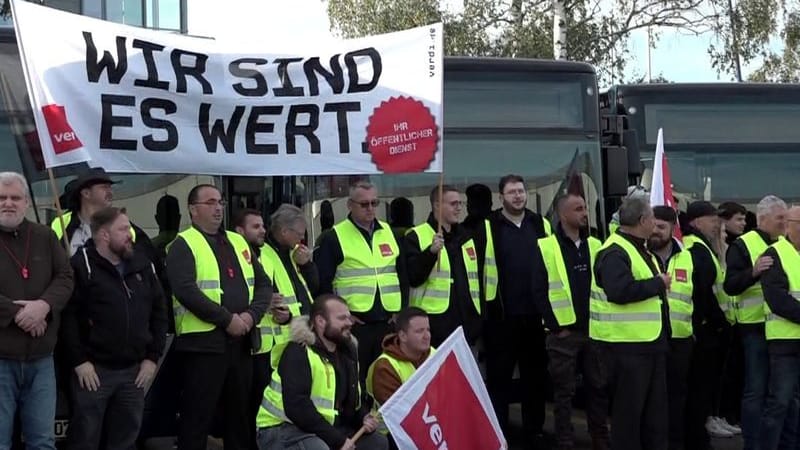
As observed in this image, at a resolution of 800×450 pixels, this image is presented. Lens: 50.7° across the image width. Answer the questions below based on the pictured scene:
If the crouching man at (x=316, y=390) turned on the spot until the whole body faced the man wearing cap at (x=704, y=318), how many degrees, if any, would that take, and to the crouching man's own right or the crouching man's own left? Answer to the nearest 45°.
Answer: approximately 90° to the crouching man's own left

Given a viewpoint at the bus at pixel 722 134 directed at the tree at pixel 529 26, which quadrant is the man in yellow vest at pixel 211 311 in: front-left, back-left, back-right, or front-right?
back-left

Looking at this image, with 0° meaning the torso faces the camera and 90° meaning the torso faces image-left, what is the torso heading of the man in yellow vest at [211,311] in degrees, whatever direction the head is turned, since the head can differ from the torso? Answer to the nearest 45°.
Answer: approximately 315°

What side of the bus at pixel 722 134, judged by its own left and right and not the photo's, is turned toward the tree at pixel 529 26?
back

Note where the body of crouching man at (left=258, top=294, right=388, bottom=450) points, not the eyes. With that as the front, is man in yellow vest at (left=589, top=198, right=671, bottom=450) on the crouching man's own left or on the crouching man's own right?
on the crouching man's own left

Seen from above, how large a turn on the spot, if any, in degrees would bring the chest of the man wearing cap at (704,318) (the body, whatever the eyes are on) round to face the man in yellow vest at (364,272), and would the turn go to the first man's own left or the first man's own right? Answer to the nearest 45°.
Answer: approximately 135° to the first man's own right
